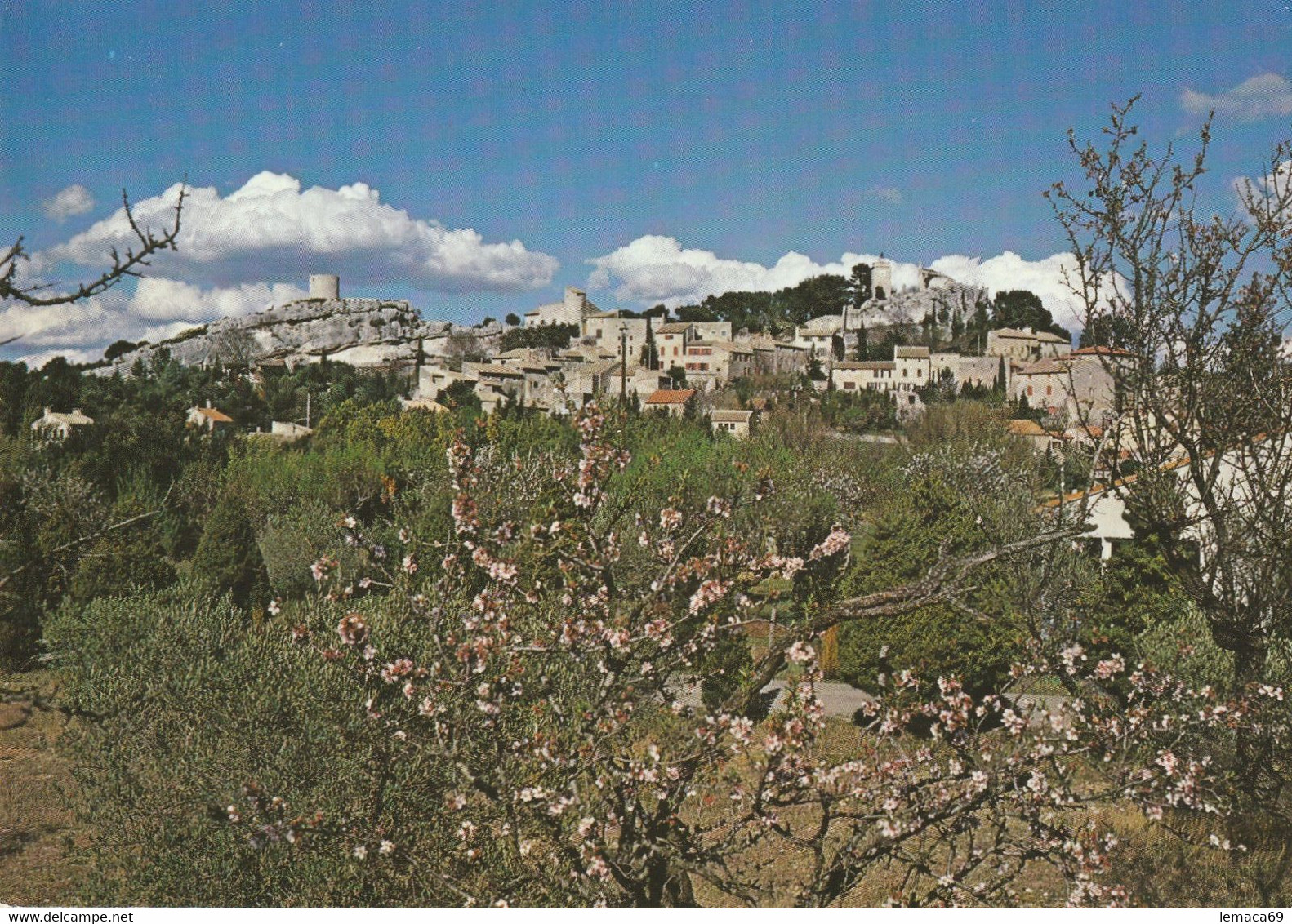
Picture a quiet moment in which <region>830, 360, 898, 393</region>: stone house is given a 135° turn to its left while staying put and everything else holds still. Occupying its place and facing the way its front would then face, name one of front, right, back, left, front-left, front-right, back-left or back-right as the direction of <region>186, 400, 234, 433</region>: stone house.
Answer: back

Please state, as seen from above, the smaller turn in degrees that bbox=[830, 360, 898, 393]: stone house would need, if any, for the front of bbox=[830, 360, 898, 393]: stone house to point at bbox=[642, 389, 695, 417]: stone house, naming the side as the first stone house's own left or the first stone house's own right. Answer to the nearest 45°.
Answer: approximately 45° to the first stone house's own right

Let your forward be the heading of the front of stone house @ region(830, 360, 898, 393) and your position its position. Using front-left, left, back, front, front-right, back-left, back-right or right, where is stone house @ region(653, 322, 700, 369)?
back-right

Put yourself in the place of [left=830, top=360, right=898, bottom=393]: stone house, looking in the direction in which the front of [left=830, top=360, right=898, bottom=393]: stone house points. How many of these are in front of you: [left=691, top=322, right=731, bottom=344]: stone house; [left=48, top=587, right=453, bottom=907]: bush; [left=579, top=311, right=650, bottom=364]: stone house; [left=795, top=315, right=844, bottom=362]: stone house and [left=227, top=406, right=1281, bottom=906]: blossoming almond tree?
2

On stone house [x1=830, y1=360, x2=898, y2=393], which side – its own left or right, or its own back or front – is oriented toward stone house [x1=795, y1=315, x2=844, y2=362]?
back

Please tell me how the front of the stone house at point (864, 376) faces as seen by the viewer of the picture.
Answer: facing the viewer

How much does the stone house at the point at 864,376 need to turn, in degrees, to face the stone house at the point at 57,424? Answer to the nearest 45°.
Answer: approximately 45° to its right

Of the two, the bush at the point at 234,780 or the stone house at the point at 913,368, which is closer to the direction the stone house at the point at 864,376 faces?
the bush

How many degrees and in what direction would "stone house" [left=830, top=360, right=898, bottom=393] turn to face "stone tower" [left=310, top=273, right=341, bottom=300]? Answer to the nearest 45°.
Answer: approximately 90° to its right

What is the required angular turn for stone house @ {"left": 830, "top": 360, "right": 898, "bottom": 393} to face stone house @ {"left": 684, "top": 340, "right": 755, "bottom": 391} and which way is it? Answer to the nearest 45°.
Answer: approximately 135° to its right

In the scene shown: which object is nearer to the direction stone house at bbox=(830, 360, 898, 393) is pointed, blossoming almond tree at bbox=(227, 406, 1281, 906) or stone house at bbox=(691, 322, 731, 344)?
the blossoming almond tree

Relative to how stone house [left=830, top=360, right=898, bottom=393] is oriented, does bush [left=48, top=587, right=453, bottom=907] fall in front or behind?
in front
